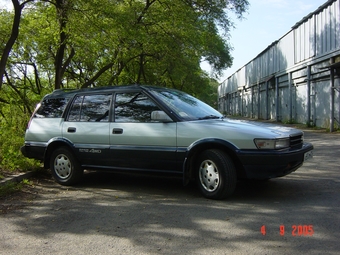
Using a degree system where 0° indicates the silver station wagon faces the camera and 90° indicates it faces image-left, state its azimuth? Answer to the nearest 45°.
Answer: approximately 315°
